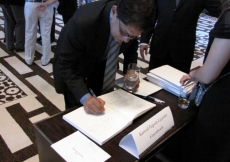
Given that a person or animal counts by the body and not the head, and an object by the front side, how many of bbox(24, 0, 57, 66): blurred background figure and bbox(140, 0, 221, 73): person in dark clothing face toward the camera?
1
